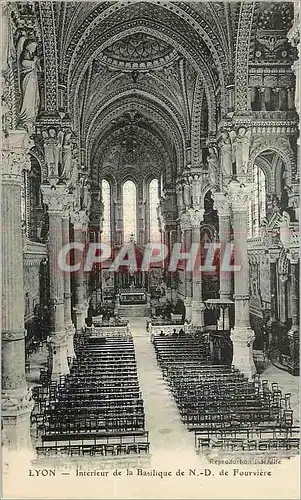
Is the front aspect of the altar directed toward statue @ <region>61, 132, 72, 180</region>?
yes

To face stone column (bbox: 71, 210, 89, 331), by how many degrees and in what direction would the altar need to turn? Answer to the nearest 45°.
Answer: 0° — it already faces it

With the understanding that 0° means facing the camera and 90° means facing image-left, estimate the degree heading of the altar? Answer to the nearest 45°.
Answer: approximately 0°

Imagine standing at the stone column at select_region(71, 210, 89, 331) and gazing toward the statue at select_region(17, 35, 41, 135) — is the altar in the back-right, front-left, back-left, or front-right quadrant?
back-left

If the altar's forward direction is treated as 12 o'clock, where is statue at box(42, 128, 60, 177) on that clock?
The statue is roughly at 12 o'clock from the altar.

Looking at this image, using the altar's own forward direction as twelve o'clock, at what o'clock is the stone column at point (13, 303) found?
The stone column is roughly at 12 o'clock from the altar.

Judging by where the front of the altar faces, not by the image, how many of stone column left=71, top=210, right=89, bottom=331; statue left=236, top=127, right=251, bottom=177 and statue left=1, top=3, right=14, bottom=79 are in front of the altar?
3
